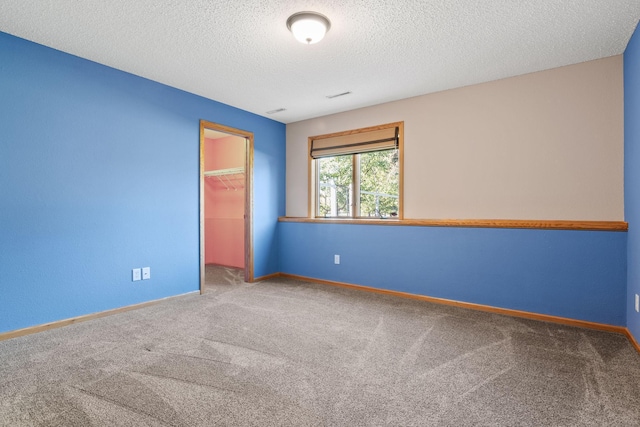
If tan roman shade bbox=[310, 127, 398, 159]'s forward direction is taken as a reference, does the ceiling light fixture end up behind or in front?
in front

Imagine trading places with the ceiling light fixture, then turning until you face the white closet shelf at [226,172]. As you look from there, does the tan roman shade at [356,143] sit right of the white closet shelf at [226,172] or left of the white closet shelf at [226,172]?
right

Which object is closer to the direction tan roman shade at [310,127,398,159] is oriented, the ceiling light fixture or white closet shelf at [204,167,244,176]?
the ceiling light fixture

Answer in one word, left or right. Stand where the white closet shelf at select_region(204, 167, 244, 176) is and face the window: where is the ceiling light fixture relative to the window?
right

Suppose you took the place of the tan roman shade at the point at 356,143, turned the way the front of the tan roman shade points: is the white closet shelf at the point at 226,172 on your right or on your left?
on your right

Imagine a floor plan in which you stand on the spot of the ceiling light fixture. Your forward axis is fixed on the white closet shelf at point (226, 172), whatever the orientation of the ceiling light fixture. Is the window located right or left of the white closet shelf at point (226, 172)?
right

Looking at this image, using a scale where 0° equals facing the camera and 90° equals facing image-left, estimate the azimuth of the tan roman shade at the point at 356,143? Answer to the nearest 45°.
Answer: approximately 45°
